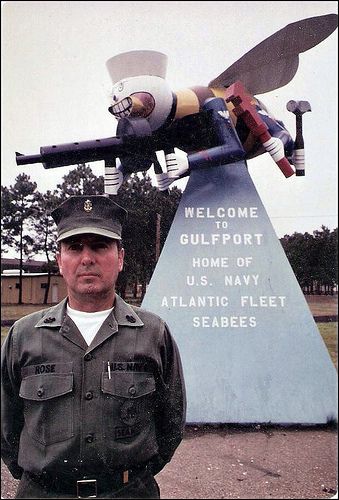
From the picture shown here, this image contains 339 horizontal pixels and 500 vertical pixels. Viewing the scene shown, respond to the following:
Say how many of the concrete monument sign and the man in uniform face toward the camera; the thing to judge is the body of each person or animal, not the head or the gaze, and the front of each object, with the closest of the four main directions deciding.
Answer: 2

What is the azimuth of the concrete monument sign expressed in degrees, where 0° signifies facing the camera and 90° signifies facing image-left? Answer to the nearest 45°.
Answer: approximately 0°

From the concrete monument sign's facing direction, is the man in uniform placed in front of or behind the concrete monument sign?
in front

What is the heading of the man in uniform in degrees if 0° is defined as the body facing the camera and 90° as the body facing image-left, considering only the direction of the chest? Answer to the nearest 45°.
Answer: approximately 0°

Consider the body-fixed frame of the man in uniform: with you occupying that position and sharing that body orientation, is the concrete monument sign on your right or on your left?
on your left
